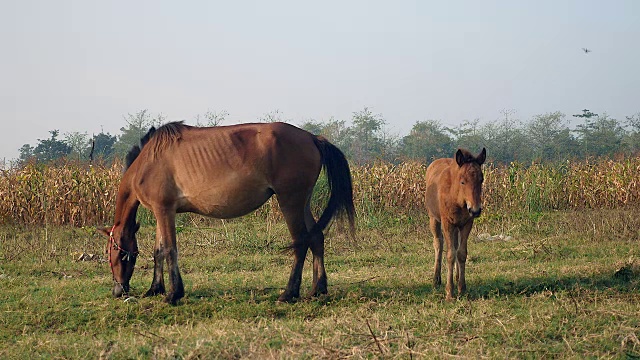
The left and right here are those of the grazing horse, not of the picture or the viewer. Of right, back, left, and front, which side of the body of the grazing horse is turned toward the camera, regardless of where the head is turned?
left
